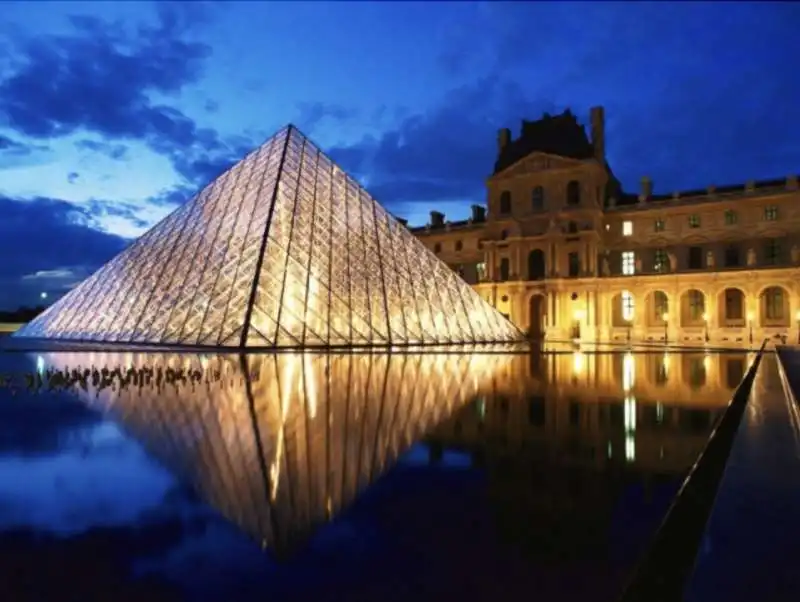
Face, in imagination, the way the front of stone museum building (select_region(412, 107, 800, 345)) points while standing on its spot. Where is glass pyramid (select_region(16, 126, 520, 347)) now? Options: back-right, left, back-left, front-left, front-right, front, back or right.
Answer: front

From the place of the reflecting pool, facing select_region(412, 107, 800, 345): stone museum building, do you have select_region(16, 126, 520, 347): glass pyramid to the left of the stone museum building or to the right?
left

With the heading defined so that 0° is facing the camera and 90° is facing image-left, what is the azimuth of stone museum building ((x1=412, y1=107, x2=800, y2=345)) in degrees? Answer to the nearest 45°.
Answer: approximately 45°
